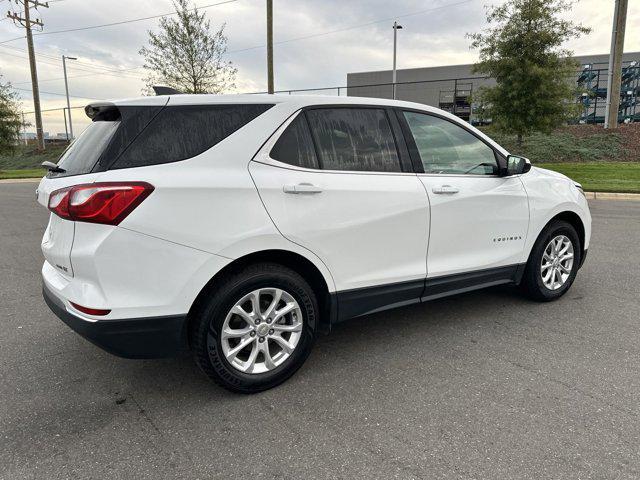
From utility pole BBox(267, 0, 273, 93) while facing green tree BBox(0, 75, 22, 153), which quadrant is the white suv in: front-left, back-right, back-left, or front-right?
back-left

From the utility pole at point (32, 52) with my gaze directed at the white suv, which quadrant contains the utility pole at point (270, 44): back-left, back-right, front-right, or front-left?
front-left

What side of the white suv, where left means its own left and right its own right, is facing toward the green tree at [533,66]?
front

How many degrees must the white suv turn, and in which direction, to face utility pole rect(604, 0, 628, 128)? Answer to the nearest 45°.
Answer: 0° — it already faces it

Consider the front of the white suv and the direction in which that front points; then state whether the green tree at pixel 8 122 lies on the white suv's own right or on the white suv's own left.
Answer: on the white suv's own left

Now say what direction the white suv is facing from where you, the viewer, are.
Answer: facing away from the viewer and to the right of the viewer

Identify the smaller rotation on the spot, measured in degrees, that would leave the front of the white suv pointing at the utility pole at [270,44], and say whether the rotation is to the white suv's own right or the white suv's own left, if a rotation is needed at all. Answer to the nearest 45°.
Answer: approximately 45° to the white suv's own left

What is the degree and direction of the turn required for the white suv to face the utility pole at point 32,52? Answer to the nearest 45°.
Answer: approximately 90° to its left
